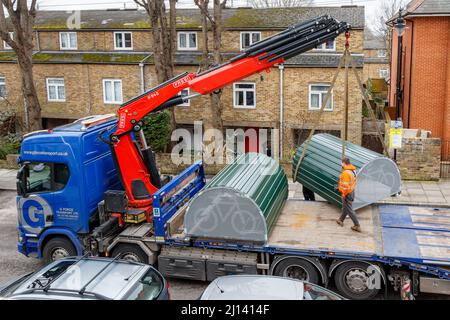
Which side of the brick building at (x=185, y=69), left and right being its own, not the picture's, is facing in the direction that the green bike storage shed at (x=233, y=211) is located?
front

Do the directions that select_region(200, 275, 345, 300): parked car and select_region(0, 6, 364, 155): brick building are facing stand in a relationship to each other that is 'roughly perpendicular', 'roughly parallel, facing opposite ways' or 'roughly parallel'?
roughly perpendicular

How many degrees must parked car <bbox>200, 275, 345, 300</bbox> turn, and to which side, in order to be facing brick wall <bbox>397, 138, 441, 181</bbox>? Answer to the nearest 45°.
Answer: approximately 45° to its left

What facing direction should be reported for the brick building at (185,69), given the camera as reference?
facing the viewer

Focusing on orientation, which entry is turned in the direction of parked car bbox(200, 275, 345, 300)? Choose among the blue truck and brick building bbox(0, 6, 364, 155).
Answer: the brick building

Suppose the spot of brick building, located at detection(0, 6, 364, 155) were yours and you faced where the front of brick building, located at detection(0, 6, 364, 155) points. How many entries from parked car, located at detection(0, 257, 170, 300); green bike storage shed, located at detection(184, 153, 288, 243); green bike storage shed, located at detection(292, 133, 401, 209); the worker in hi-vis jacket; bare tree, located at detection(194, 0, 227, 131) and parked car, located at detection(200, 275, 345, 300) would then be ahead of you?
6

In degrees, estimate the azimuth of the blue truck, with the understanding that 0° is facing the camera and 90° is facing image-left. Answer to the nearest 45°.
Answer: approximately 90°

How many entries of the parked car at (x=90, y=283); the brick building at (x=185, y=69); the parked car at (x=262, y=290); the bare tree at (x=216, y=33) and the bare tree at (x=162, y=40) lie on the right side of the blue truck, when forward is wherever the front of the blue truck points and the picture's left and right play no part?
3

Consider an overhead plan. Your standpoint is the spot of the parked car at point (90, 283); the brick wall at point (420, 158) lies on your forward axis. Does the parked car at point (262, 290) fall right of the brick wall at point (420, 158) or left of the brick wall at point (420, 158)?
right

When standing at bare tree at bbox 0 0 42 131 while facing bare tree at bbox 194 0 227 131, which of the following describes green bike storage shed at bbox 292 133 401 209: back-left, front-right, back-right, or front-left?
front-right

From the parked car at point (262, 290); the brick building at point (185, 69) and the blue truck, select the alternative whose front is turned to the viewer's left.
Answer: the blue truck

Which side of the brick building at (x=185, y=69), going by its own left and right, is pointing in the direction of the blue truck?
front

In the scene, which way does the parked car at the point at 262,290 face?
to the viewer's right

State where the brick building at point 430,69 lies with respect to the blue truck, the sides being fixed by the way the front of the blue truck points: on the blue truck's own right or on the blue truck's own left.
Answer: on the blue truck's own right
